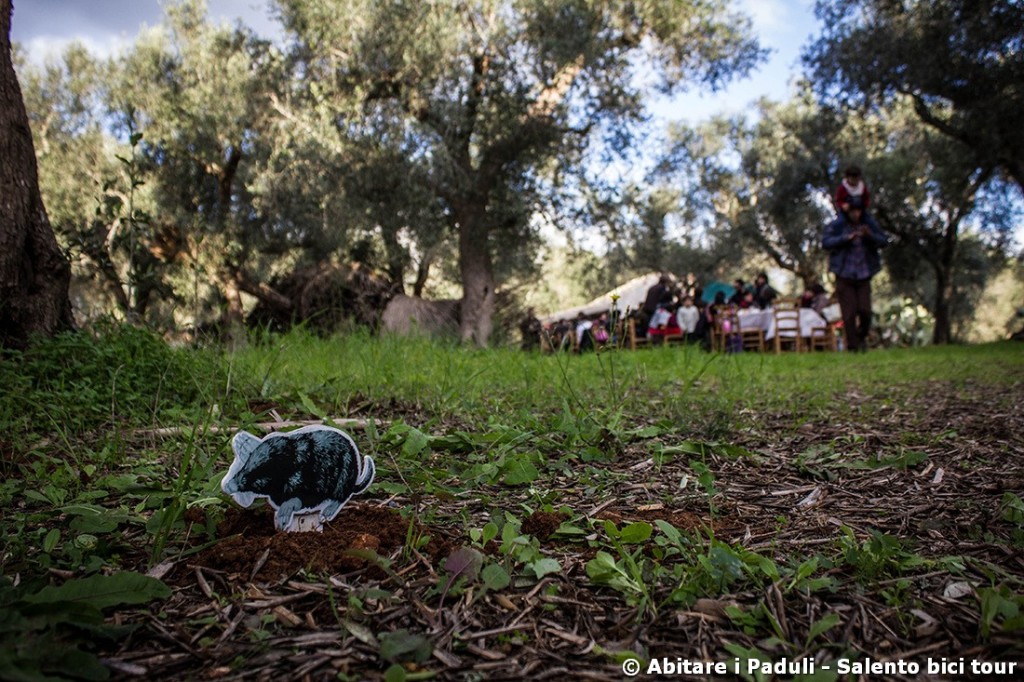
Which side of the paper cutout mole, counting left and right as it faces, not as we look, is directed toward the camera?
left

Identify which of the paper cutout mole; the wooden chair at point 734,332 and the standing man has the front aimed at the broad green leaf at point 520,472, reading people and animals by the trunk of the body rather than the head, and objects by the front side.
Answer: the standing man

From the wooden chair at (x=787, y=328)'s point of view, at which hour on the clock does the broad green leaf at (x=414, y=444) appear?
The broad green leaf is roughly at 6 o'clock from the wooden chair.

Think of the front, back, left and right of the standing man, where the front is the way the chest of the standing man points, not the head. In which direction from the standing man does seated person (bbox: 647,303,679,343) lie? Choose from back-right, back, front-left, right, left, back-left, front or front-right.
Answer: back-right

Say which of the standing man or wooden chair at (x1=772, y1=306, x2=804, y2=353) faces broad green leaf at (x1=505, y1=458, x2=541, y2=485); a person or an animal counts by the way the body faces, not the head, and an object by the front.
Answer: the standing man

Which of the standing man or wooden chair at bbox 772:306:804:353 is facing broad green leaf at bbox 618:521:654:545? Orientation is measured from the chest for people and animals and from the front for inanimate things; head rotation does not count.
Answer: the standing man

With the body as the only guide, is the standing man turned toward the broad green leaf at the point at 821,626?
yes

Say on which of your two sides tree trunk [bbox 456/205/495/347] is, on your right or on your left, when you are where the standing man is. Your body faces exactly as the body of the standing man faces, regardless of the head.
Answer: on your right

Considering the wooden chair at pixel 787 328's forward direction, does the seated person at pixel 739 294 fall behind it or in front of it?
in front

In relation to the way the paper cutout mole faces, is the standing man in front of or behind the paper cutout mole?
behind

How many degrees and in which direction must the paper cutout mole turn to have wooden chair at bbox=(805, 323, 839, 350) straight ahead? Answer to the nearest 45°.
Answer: approximately 135° to its right

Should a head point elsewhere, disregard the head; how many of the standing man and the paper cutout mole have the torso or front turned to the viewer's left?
1

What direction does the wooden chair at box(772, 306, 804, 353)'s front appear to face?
away from the camera

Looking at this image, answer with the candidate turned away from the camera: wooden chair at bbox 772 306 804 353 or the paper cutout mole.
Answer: the wooden chair
